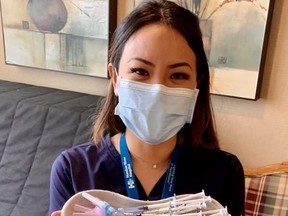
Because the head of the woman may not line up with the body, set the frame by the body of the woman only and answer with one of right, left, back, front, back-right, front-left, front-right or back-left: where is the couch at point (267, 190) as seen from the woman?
back-left

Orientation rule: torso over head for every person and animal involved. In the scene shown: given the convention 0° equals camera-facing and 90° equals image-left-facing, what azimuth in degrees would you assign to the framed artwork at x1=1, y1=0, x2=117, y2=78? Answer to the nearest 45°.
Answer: approximately 45°

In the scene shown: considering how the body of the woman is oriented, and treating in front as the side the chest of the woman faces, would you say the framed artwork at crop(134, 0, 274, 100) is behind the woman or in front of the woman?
behind

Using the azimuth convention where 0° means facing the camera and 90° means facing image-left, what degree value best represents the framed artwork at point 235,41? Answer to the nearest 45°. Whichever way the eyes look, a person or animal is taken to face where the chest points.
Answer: approximately 45°

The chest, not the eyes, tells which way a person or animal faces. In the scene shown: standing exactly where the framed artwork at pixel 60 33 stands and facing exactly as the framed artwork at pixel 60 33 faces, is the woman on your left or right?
on your left

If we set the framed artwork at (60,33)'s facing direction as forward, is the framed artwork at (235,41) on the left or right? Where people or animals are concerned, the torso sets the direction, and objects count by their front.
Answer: on its left

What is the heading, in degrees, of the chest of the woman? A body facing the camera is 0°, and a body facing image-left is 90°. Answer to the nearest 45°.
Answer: approximately 0°

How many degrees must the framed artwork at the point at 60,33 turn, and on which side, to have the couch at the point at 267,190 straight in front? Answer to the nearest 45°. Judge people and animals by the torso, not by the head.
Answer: approximately 90° to its left

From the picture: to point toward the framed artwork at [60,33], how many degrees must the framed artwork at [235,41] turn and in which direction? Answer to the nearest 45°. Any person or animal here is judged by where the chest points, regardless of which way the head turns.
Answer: approximately 45° to its right
